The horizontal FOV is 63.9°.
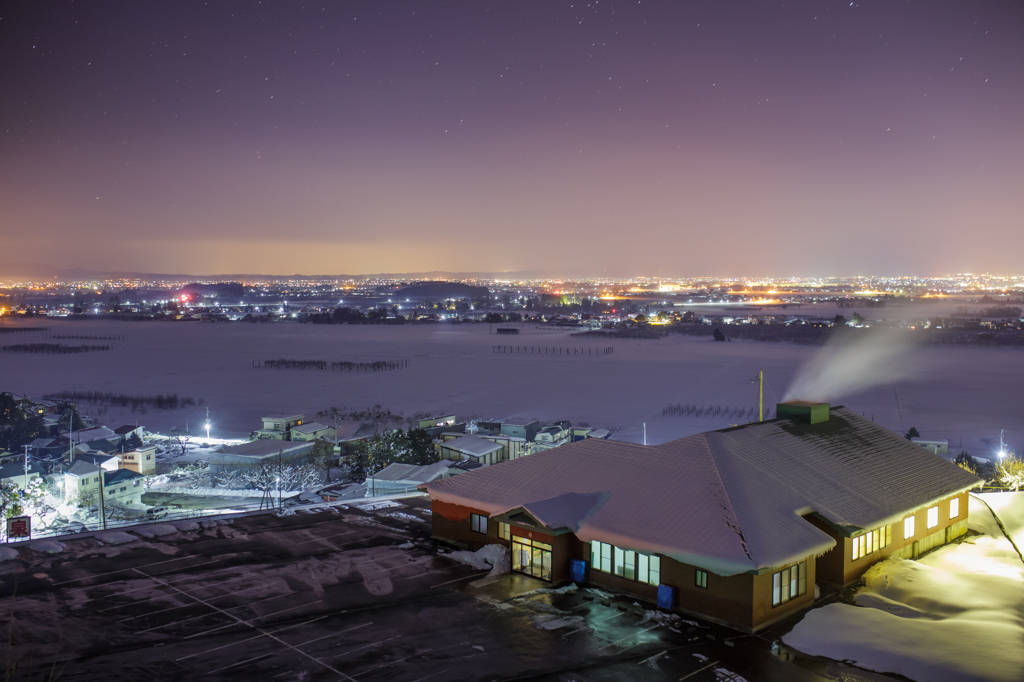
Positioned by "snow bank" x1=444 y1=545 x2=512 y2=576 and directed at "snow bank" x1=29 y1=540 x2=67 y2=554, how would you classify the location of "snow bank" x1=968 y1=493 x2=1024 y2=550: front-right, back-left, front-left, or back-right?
back-right

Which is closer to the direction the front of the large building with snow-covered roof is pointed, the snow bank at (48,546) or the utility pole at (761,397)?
the snow bank

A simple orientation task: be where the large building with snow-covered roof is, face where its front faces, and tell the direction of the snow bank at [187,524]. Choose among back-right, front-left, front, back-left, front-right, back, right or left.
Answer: front-right

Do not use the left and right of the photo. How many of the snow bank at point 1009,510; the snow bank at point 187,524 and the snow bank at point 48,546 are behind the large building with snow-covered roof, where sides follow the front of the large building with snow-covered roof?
1

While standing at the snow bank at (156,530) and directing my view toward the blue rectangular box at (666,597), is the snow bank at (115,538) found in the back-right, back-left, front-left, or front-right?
back-right

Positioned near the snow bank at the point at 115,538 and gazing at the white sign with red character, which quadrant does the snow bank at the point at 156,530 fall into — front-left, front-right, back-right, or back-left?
back-right

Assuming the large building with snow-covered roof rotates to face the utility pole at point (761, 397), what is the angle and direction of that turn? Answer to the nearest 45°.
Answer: approximately 135° to its right

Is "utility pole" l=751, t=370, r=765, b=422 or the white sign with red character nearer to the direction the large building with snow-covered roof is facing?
the white sign with red character

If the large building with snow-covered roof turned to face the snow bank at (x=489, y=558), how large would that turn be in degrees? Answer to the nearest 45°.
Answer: approximately 45° to its right

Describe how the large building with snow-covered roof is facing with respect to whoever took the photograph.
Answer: facing the viewer and to the left of the viewer

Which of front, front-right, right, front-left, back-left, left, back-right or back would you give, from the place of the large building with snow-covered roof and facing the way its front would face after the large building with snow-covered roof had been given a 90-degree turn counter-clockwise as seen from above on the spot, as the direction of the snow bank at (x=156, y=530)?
back-right

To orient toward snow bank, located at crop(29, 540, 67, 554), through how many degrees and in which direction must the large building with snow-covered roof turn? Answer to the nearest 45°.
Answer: approximately 45° to its right

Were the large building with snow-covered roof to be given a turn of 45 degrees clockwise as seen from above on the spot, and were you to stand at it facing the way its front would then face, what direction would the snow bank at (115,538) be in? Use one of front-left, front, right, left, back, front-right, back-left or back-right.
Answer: front
